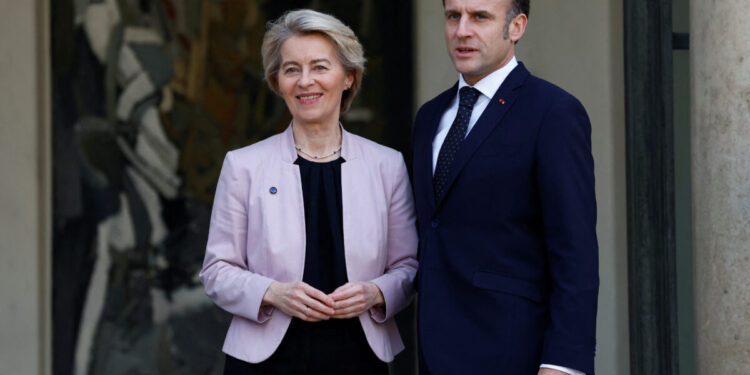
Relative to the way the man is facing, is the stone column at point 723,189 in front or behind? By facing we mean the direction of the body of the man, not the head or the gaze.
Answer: behind

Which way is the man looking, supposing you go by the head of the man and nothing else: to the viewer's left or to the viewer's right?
to the viewer's left

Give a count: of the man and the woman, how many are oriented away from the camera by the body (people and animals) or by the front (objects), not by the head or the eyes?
0

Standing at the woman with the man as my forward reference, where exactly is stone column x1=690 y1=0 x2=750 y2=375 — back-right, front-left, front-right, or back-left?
front-left

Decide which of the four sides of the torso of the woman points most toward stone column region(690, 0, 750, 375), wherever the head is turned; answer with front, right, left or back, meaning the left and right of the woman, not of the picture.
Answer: left

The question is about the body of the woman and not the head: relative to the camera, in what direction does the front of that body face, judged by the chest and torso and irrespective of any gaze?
toward the camera

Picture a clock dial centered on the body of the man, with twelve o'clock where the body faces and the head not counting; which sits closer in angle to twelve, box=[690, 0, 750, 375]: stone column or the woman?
the woman
